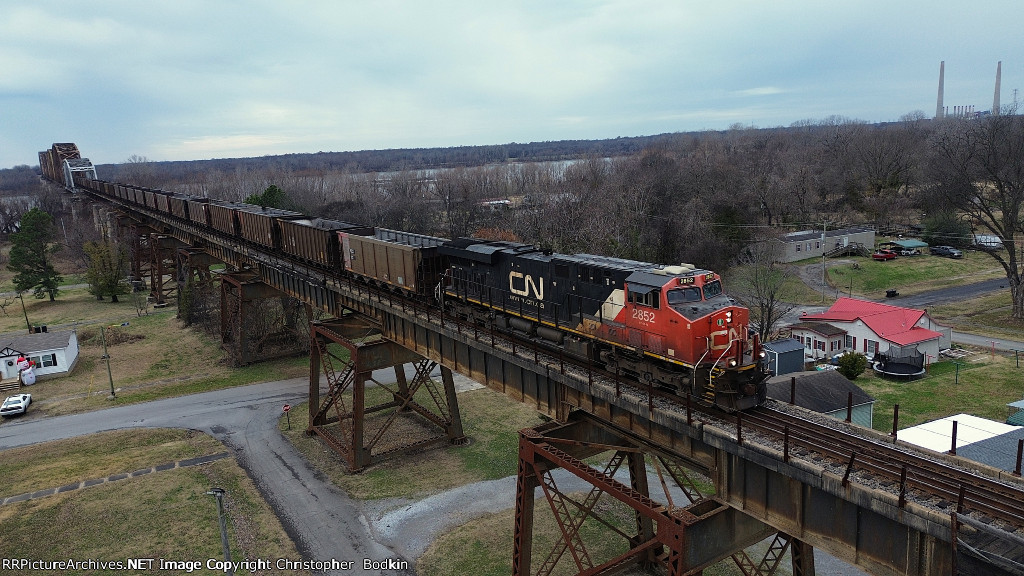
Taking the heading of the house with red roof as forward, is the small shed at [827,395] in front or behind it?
in front

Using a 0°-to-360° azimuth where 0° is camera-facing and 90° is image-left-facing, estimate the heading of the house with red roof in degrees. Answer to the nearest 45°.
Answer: approximately 45°

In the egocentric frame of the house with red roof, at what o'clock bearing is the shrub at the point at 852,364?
The shrub is roughly at 11 o'clock from the house with red roof.

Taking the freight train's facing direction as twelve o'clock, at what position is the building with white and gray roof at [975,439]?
The building with white and gray roof is roughly at 10 o'clock from the freight train.

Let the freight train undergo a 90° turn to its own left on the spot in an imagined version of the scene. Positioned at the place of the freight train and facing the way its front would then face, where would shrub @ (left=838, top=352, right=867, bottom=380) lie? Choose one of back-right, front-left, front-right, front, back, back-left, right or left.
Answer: front

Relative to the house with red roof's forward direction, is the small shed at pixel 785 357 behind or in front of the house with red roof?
in front

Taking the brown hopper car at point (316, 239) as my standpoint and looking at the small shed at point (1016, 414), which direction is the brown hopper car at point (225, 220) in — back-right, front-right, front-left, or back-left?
back-left

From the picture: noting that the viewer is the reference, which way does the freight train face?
facing the viewer and to the right of the viewer

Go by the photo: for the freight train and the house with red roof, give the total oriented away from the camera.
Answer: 0

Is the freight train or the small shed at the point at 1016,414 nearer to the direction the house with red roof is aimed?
the freight train

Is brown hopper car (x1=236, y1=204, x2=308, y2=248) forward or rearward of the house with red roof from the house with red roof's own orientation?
forward

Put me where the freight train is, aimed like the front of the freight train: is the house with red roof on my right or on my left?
on my left

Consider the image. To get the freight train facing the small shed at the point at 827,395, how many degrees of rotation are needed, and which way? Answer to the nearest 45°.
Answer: approximately 90° to its left

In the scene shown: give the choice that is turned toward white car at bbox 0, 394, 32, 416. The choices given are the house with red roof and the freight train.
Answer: the house with red roof
